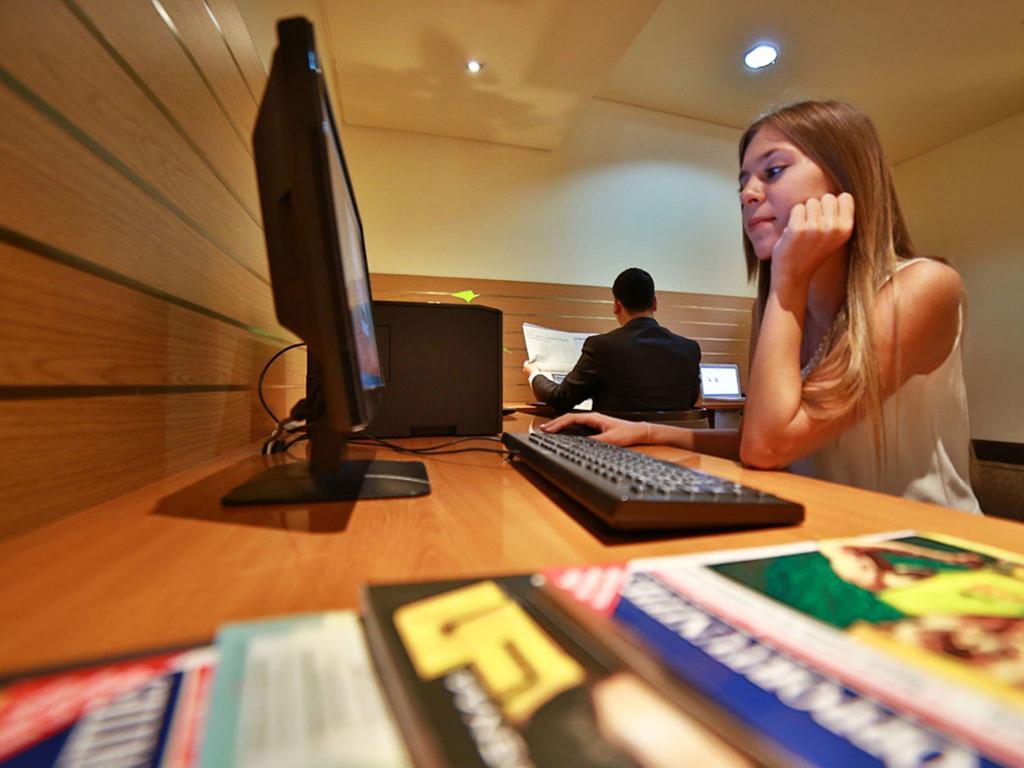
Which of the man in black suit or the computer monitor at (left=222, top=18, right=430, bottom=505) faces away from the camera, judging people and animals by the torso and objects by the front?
the man in black suit

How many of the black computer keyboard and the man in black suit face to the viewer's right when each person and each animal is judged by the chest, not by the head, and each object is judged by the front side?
1

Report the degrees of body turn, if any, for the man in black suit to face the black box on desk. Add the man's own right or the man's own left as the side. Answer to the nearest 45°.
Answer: approximately 135° to the man's own left

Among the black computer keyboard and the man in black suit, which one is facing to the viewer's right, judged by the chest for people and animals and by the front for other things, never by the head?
the black computer keyboard

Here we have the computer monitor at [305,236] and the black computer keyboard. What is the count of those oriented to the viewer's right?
2

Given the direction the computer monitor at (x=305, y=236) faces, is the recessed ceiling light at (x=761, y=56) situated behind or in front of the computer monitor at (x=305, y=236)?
in front

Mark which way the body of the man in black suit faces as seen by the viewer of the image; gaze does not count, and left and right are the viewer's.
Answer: facing away from the viewer

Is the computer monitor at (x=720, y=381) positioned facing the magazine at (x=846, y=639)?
yes

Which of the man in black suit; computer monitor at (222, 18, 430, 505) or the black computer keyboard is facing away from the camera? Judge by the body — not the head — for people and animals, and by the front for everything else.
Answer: the man in black suit

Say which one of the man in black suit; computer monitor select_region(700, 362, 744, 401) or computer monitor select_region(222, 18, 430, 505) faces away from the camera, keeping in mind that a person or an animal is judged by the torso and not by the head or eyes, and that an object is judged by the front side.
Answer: the man in black suit

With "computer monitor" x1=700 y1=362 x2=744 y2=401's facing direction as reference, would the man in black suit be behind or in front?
in front

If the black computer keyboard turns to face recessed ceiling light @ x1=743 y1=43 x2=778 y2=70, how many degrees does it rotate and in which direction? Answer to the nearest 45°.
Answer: approximately 90° to its left

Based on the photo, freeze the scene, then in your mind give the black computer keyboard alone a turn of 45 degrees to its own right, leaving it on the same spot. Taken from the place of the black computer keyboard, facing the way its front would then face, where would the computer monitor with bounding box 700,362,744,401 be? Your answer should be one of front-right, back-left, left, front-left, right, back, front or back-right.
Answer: back-left

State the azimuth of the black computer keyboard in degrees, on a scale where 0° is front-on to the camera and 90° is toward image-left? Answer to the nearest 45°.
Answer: approximately 270°

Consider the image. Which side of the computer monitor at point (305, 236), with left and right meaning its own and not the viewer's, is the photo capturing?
right

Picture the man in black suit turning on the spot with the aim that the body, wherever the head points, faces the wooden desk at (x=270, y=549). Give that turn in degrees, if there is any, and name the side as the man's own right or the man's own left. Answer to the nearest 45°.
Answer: approximately 180°
